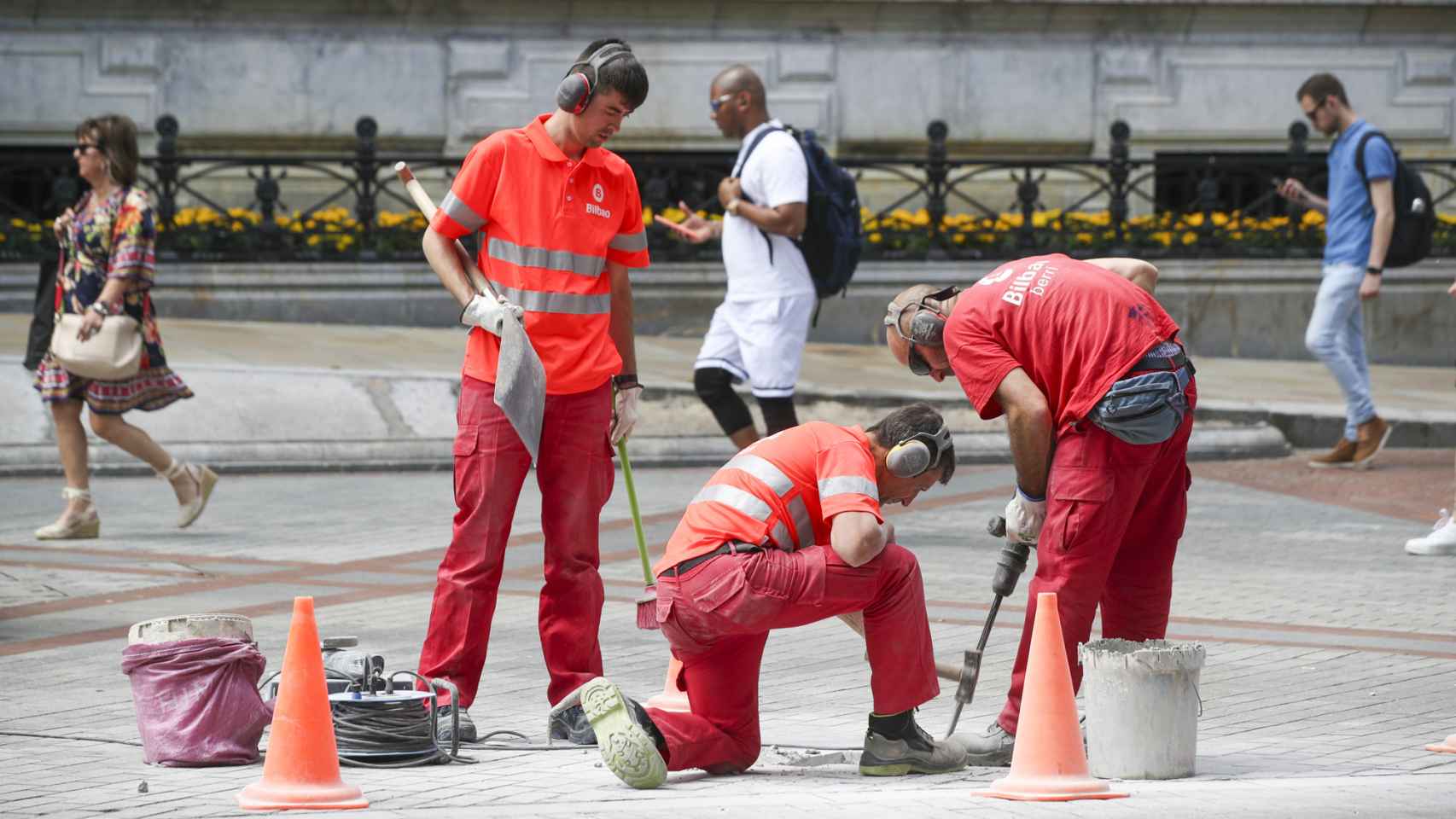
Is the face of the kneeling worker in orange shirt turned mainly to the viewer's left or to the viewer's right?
to the viewer's right

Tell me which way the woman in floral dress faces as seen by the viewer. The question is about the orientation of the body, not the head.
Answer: to the viewer's left

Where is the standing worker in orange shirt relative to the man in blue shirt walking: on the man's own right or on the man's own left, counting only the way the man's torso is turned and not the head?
on the man's own left

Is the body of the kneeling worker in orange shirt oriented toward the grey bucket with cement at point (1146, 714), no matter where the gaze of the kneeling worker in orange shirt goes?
yes

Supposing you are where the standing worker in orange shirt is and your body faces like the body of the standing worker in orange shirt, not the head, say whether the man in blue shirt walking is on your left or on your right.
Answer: on your left

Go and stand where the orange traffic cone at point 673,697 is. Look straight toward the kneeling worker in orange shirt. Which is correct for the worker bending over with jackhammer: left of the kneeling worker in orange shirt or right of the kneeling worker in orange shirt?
left

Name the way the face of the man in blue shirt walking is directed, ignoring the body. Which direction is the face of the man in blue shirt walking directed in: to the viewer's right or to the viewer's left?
to the viewer's left

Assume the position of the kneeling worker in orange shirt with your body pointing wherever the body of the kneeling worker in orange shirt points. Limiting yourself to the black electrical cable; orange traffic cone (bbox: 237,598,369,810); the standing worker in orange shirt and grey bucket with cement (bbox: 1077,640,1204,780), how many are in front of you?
1

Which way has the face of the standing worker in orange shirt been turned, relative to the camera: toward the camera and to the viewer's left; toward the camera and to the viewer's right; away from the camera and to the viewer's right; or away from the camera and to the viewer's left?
toward the camera and to the viewer's right

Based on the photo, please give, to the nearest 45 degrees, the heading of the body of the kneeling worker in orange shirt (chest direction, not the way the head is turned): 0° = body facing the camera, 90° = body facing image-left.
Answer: approximately 270°

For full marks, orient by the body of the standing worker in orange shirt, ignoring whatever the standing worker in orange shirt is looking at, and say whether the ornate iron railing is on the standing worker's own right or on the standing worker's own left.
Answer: on the standing worker's own left

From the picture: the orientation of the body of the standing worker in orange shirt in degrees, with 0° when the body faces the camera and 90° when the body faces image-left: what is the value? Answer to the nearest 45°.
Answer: approximately 315°
